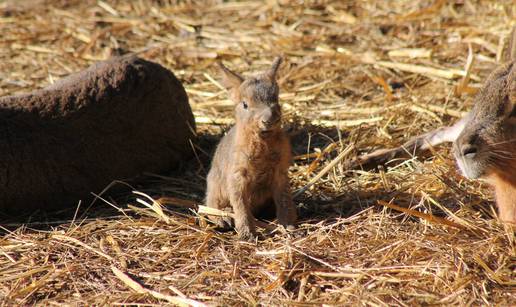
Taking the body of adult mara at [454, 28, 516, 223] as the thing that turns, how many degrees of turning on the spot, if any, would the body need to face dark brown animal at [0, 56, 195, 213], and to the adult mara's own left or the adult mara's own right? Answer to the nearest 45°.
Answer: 0° — it already faces it

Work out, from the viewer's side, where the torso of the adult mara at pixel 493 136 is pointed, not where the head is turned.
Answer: to the viewer's left

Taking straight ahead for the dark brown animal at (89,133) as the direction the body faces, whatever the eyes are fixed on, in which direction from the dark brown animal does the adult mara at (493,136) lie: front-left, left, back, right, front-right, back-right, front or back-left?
back-left

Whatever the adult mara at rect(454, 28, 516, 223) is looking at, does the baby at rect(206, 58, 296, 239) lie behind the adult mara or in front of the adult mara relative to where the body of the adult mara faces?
in front

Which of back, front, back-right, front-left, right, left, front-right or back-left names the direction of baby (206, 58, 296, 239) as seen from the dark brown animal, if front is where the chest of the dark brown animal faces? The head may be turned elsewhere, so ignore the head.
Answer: back-left

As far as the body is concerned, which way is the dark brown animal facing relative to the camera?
to the viewer's left
